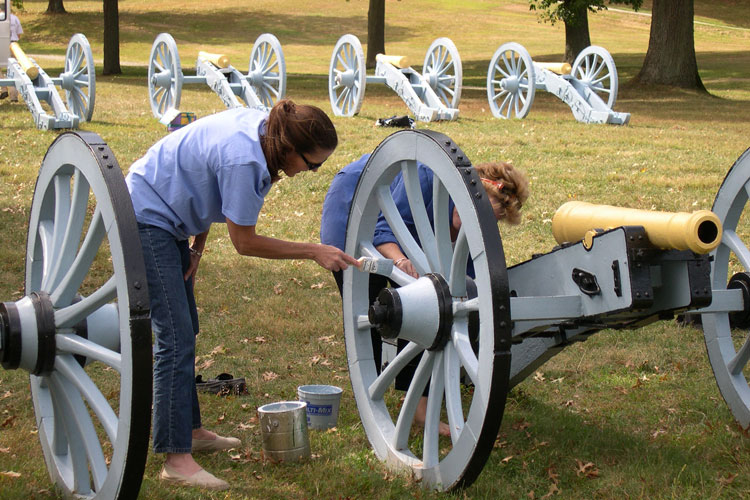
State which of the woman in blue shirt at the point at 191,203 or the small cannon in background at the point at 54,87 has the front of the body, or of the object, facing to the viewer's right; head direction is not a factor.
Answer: the woman in blue shirt

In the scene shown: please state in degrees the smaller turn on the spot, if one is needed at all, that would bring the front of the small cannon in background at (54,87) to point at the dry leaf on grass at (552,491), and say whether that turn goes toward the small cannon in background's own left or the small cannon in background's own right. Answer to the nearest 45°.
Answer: approximately 135° to the small cannon in background's own left

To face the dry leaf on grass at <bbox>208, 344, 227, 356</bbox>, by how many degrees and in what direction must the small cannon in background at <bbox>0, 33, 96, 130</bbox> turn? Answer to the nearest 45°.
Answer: approximately 135° to its left

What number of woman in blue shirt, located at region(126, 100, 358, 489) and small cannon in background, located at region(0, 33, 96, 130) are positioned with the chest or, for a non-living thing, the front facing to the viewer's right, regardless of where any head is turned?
1

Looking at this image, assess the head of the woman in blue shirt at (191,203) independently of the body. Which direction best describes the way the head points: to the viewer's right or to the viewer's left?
to the viewer's right

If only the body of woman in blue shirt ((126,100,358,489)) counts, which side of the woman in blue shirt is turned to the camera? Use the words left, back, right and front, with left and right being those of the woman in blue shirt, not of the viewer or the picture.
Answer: right

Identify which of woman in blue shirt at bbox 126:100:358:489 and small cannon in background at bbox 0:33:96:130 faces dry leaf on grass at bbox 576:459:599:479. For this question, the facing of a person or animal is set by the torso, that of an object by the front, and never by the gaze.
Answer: the woman in blue shirt
